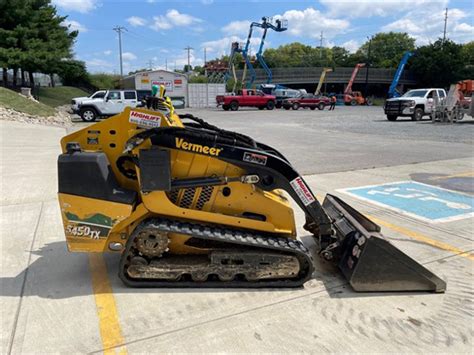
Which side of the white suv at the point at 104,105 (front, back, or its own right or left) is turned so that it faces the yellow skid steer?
left

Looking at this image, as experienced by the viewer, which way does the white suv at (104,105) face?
facing to the left of the viewer

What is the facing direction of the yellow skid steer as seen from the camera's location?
facing to the right of the viewer

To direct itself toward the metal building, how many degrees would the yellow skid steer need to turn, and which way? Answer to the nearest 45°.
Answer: approximately 90° to its left

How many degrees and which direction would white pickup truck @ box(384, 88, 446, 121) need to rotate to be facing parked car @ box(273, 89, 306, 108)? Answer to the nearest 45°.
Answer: approximately 90° to its right

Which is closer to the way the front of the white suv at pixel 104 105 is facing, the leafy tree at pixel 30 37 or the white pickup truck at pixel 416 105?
the leafy tree

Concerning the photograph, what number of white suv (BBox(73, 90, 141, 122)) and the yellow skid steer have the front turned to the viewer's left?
1

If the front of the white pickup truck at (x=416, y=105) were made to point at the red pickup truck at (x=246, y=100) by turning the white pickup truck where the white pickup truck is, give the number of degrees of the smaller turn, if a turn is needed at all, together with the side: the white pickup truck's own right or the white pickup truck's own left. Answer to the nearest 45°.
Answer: approximately 90° to the white pickup truck's own right

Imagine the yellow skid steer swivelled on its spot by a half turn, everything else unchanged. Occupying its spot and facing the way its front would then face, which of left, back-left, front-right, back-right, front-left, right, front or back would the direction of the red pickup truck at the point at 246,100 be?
right
